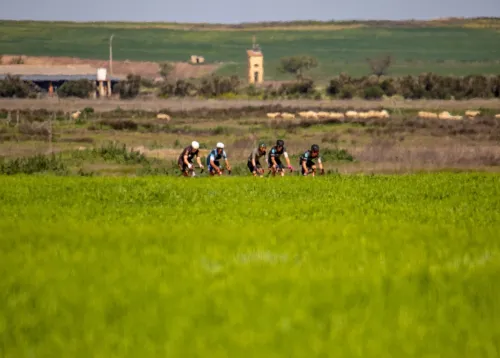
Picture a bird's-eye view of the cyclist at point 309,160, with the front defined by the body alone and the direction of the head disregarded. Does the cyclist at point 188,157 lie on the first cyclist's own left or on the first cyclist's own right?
on the first cyclist's own right

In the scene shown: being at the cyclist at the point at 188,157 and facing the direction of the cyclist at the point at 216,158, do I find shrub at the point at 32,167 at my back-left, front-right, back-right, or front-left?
back-left
